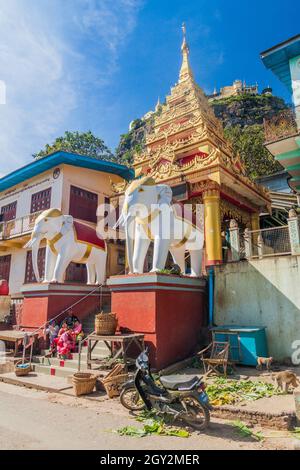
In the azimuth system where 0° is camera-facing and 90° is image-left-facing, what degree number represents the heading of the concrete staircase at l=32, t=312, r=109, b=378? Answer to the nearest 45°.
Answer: approximately 45°

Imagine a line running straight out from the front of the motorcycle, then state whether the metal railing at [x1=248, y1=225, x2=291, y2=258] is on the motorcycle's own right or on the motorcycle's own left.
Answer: on the motorcycle's own right

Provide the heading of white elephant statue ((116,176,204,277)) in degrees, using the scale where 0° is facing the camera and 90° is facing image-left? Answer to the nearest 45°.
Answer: approximately 45°

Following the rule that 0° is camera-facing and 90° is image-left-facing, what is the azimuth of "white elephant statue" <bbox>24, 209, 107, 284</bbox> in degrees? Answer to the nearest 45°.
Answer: approximately 45°

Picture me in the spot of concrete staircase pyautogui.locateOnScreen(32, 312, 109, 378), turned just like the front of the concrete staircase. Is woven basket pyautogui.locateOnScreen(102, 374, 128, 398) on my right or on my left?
on my left

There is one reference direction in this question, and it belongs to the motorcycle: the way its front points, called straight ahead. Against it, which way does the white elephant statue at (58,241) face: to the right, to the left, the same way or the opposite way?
to the left

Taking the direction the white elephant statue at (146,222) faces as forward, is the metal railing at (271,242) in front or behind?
behind

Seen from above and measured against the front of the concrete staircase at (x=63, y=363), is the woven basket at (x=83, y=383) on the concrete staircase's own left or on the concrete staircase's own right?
on the concrete staircase's own left

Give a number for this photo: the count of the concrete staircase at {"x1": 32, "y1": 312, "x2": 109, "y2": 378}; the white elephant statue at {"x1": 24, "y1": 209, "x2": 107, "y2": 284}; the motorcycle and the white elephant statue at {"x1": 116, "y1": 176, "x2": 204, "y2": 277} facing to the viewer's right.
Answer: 0

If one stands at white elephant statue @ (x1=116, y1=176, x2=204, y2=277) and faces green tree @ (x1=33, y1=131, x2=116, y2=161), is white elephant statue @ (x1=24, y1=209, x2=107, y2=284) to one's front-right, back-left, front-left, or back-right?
front-left

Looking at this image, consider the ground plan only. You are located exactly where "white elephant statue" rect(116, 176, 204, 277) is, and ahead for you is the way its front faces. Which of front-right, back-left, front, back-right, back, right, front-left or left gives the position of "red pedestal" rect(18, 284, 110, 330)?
right

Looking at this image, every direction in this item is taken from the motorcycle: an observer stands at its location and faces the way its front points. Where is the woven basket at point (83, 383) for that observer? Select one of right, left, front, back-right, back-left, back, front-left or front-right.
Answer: front

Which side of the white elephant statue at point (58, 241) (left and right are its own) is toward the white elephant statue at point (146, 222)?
left
